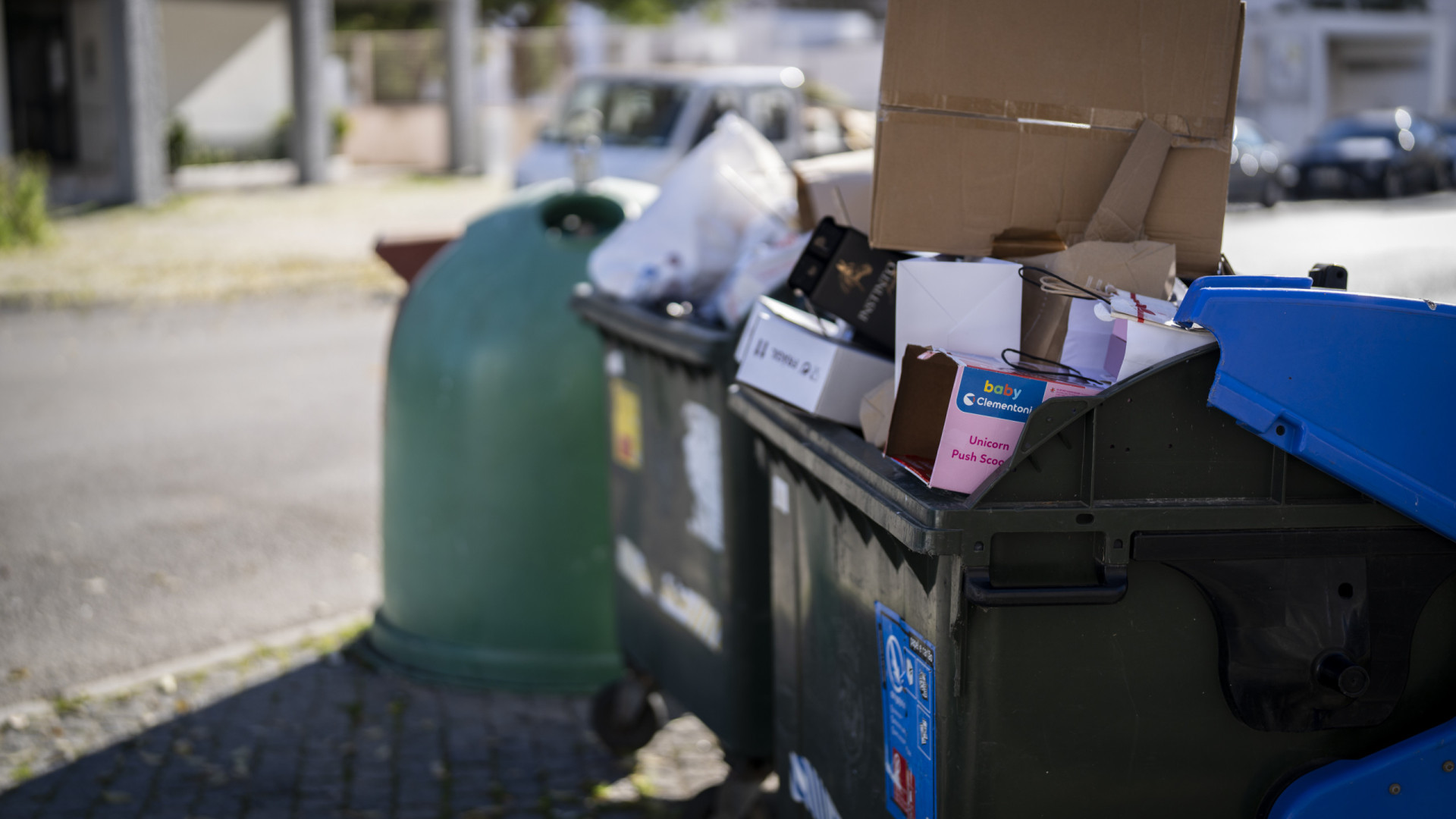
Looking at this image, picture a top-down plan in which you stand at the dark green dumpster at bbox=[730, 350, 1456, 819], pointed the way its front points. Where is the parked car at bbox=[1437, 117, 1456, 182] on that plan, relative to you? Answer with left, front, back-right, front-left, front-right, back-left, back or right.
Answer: back-right

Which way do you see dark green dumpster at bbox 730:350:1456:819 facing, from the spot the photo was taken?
facing the viewer and to the left of the viewer

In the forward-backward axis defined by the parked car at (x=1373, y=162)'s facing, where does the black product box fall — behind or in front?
in front

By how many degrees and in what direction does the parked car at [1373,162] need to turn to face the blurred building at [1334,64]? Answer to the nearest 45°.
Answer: approximately 135° to its right

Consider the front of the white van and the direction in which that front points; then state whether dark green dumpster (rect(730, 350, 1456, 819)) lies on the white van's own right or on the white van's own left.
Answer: on the white van's own left

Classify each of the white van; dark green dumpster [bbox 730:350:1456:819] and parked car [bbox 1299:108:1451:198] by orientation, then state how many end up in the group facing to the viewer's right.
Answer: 0

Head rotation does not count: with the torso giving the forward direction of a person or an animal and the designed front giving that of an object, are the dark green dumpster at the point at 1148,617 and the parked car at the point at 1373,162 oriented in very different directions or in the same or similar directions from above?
same or similar directions

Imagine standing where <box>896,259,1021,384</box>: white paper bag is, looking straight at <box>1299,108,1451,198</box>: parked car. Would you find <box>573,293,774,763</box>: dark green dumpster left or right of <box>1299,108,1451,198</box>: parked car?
left

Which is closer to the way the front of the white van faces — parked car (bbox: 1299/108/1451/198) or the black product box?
the black product box

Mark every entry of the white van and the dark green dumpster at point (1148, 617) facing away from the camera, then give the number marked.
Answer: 0

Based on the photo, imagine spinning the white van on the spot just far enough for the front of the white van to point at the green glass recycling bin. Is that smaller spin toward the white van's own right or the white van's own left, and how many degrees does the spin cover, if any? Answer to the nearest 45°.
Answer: approximately 45° to the white van's own left
